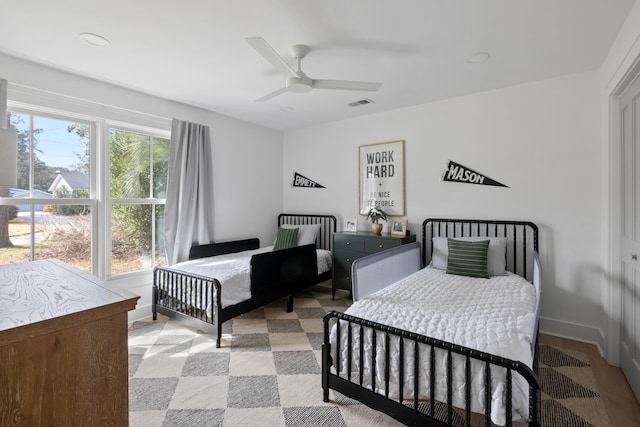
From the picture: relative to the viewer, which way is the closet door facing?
to the viewer's left

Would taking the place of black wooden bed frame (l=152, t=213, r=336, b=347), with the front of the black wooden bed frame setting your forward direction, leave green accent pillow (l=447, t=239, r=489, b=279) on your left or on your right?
on your left

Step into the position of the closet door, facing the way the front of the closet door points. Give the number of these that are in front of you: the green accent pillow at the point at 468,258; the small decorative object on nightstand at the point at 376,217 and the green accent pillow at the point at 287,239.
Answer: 3

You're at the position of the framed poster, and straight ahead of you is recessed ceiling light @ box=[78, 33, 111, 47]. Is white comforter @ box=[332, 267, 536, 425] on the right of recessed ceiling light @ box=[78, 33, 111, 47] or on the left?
left

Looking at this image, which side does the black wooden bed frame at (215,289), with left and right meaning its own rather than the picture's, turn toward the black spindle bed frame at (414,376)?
left

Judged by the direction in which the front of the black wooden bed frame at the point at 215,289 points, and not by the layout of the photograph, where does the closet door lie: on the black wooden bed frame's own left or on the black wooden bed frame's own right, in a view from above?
on the black wooden bed frame's own left

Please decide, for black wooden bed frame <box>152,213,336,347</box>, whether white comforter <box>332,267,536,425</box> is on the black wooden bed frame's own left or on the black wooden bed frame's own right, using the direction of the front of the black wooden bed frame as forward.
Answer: on the black wooden bed frame's own left

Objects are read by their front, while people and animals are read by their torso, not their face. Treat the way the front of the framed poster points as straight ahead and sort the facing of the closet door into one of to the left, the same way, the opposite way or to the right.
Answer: to the right

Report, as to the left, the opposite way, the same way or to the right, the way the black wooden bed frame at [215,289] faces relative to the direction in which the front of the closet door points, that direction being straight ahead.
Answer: to the left

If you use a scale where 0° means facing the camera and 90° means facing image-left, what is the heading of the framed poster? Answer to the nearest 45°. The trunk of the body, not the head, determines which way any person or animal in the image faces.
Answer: approximately 45°
